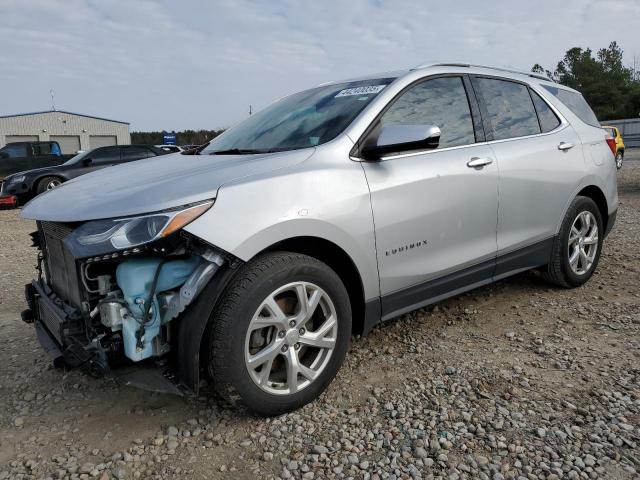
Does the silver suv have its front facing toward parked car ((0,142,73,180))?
no

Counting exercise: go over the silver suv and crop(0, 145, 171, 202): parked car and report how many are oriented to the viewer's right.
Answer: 0

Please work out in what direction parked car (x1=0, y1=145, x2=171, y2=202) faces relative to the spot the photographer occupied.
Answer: facing the viewer and to the left of the viewer

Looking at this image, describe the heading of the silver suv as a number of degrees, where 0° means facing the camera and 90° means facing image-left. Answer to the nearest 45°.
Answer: approximately 45°

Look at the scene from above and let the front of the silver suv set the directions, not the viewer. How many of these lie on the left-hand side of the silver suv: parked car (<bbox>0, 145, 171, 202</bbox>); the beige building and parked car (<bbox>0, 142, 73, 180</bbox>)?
0

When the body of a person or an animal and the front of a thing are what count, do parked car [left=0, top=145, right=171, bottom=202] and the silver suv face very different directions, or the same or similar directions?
same or similar directions

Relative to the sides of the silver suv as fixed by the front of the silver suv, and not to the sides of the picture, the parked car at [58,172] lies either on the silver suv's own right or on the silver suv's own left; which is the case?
on the silver suv's own right

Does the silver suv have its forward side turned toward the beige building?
no

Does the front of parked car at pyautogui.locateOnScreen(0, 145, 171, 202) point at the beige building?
no
